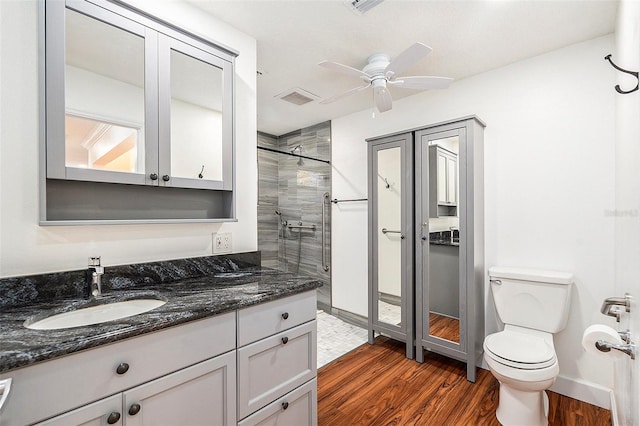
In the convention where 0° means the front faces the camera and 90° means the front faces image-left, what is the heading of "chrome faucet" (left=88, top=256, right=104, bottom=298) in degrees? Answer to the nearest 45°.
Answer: approximately 315°

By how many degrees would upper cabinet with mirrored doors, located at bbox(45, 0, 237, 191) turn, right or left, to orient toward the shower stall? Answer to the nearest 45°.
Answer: approximately 90° to its left

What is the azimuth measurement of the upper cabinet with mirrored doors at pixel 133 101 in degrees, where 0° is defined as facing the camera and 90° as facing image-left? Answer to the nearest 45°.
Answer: approximately 315°

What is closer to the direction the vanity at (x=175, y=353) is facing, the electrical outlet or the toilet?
the toilet

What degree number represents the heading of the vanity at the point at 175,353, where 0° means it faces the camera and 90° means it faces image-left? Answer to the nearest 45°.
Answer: approximately 315°

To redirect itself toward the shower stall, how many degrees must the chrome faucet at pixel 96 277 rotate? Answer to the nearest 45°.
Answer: approximately 90° to its left

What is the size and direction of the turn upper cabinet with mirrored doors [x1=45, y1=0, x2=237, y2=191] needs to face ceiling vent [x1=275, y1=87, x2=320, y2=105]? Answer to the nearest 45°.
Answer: approximately 90° to its left

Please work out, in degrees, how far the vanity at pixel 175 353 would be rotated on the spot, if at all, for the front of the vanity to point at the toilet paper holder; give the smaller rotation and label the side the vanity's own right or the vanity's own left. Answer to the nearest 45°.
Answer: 0° — it already faces it

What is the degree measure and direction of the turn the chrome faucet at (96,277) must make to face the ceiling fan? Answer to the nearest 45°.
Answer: approximately 45° to its left
